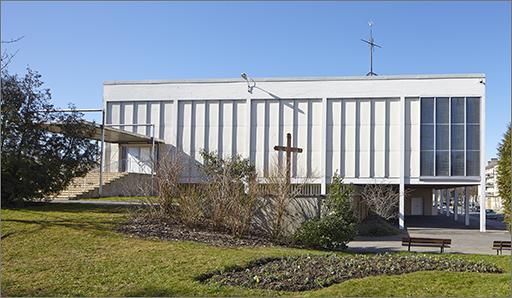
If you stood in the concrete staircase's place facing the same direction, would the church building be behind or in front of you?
behind

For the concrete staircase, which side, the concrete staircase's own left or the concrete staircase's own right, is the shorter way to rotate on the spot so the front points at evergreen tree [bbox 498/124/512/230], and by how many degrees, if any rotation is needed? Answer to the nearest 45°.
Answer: approximately 90° to the concrete staircase's own left

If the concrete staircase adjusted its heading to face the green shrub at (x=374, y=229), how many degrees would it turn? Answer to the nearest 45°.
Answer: approximately 135° to its left

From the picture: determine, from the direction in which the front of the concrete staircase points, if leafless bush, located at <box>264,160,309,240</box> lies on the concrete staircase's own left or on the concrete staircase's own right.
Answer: on the concrete staircase's own left
